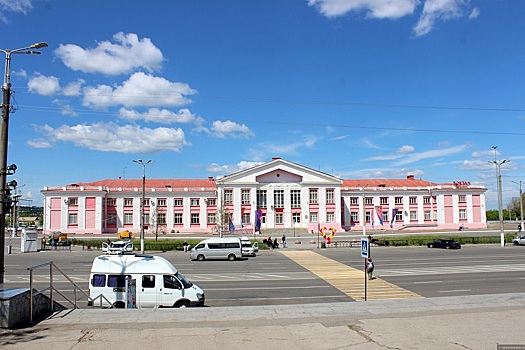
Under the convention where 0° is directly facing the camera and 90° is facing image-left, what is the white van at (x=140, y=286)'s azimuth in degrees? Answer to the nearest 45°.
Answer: approximately 270°

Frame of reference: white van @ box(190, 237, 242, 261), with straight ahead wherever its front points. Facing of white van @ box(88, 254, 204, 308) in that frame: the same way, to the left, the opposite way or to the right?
the opposite way

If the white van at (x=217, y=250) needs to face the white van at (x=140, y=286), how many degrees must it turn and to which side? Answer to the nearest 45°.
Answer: approximately 90° to its left

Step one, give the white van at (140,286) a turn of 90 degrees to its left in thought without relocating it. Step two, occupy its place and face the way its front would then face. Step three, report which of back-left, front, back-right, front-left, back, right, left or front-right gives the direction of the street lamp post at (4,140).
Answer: back-left

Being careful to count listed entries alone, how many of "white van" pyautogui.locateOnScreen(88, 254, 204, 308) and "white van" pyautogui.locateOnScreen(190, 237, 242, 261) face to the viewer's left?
1

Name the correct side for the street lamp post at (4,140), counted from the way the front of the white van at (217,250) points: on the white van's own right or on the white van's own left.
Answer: on the white van's own left

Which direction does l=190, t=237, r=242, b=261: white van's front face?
to the viewer's left
